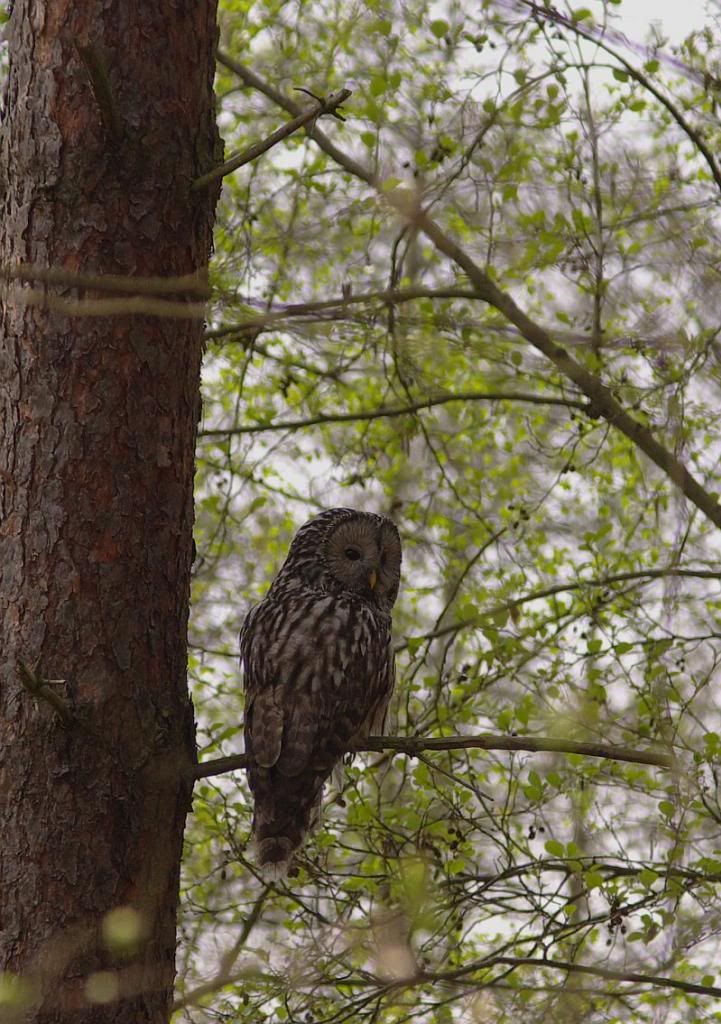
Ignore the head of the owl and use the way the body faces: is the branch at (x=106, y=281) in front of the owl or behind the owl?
behind

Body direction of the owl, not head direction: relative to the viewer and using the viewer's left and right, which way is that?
facing away from the viewer and to the right of the viewer
